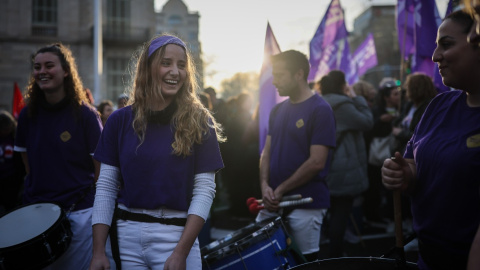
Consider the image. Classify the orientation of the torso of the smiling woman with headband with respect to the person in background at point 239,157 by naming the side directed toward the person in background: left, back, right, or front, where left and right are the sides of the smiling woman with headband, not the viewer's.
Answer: back

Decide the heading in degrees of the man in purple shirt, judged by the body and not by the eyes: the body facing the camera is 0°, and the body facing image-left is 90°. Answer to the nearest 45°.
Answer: approximately 45°

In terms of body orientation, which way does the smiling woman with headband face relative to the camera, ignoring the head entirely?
toward the camera

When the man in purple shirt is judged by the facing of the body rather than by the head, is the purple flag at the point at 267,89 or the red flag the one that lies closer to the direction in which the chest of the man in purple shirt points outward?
the red flag

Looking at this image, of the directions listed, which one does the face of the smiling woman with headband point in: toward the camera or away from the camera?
toward the camera

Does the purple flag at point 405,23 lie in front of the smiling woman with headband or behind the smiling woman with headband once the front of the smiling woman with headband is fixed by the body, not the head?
behind

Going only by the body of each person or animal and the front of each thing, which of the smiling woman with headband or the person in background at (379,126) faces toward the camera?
the smiling woman with headband

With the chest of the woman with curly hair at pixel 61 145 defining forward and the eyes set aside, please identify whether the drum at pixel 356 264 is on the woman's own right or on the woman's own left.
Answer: on the woman's own left

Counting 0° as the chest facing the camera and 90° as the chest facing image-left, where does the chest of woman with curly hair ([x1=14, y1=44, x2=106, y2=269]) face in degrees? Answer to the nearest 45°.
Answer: approximately 45°

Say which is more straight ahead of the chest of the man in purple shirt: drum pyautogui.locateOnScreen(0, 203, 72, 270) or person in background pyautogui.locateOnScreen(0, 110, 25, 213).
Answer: the drum

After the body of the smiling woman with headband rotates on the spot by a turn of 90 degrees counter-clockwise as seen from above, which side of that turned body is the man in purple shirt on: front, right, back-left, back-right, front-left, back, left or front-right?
front-left
